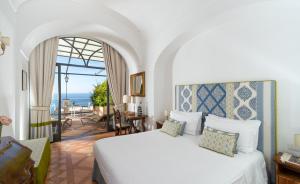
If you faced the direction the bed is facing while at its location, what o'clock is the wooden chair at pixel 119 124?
The wooden chair is roughly at 3 o'clock from the bed.

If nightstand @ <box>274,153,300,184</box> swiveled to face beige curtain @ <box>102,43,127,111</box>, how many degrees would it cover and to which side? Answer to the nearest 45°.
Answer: approximately 45° to its right

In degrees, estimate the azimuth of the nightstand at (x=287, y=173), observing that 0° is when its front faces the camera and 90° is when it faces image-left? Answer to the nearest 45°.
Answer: approximately 45°

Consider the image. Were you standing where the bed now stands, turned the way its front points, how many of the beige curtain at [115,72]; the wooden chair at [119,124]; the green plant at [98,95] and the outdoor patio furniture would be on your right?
4

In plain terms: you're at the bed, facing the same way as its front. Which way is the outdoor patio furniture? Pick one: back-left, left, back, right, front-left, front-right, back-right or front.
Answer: right

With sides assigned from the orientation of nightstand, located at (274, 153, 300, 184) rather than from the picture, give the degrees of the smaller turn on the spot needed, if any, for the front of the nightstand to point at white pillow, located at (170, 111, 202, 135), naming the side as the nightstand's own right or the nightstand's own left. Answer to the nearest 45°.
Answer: approximately 45° to the nightstand's own right

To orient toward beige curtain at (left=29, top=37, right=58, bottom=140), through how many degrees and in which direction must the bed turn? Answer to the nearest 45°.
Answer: approximately 45° to its right

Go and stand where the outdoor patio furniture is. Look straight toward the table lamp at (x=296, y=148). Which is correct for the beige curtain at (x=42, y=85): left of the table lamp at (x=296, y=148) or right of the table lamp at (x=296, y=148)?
right

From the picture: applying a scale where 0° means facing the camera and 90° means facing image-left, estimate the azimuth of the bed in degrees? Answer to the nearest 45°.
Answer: approximately 45°

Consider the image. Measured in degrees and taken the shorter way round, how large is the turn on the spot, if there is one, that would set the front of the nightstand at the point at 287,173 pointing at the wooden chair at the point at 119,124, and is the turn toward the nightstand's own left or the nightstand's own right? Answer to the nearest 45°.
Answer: approximately 45° to the nightstand's own right

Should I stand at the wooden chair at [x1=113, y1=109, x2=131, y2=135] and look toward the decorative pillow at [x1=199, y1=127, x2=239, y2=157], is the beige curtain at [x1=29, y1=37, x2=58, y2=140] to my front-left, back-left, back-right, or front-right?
back-right

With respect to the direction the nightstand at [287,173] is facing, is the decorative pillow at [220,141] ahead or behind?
ahead

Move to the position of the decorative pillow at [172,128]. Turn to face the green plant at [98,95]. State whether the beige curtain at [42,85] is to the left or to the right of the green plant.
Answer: left
